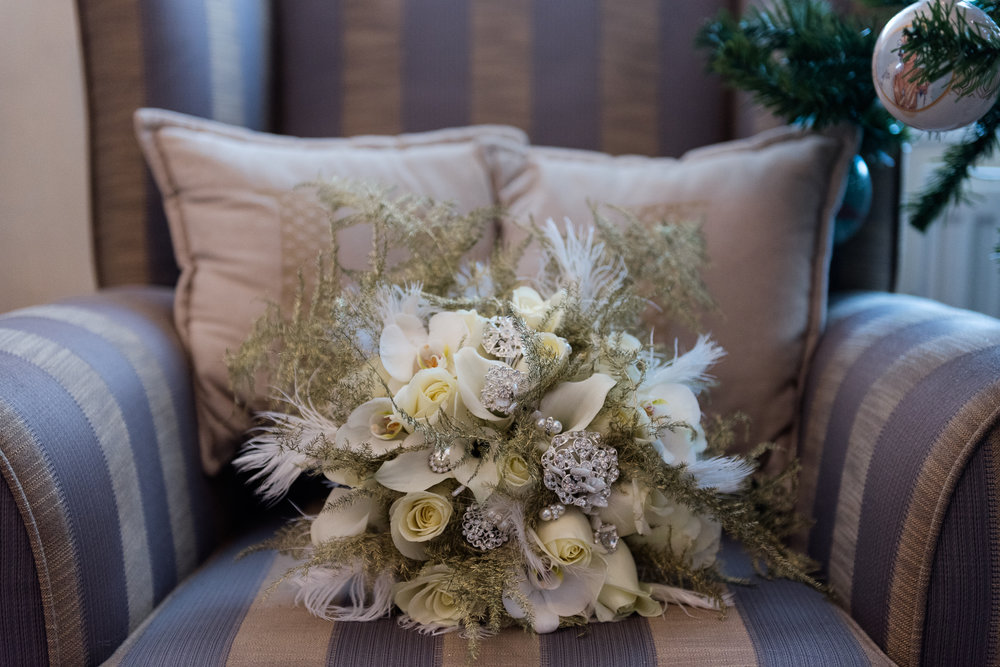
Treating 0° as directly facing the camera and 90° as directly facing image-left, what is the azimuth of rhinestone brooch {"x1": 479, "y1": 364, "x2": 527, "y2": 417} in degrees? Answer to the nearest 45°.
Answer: approximately 0°

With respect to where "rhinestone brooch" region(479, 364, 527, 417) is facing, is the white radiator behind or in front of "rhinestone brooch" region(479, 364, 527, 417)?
behind

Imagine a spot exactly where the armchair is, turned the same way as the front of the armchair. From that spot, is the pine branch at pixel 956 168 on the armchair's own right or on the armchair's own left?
on the armchair's own left

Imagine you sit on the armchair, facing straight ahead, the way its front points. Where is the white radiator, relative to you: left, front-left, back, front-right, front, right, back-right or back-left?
back-left
